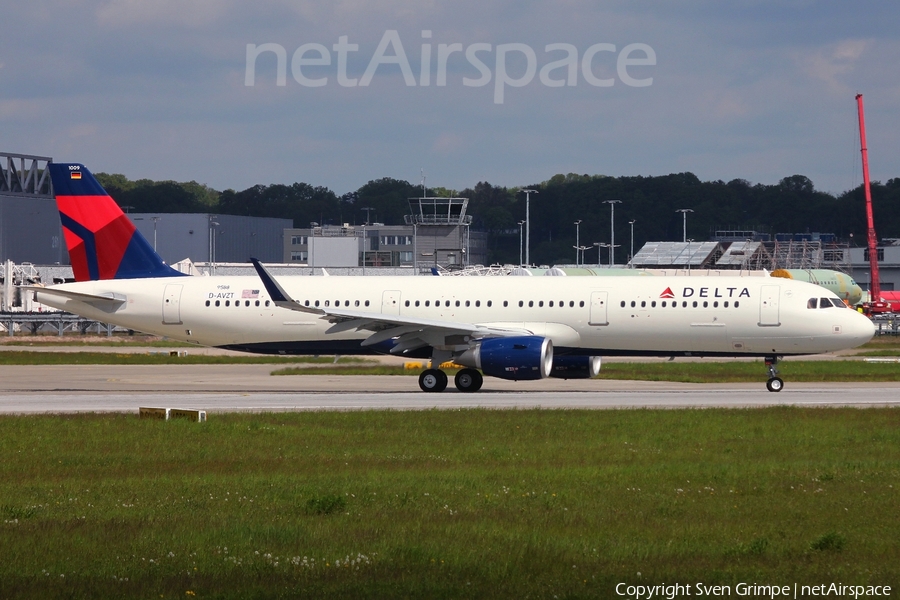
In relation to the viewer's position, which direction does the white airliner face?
facing to the right of the viewer
